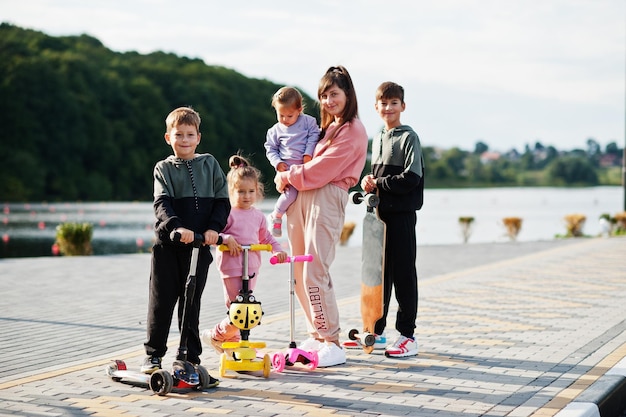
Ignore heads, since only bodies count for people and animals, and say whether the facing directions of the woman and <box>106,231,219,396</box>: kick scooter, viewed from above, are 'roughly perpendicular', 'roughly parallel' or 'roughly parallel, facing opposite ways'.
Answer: roughly perpendicular

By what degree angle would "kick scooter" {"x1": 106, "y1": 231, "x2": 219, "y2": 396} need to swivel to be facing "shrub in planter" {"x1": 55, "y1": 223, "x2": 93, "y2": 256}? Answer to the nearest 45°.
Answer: approximately 135° to its left

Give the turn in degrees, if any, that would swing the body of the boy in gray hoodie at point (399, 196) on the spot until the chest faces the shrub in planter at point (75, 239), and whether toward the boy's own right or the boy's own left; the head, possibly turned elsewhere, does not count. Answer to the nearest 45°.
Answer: approximately 90° to the boy's own right

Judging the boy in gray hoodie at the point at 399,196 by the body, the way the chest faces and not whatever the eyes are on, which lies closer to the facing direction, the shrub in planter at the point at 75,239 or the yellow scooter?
the yellow scooter

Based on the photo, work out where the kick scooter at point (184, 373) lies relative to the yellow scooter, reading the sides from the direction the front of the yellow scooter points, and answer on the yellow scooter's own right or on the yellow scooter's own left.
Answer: on the yellow scooter's own right

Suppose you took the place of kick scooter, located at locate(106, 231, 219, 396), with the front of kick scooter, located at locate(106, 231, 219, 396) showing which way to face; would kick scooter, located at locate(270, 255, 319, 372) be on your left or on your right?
on your left

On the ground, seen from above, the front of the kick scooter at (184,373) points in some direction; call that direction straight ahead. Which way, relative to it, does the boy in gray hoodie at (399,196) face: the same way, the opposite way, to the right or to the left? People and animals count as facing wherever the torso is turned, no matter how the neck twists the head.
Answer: to the right
